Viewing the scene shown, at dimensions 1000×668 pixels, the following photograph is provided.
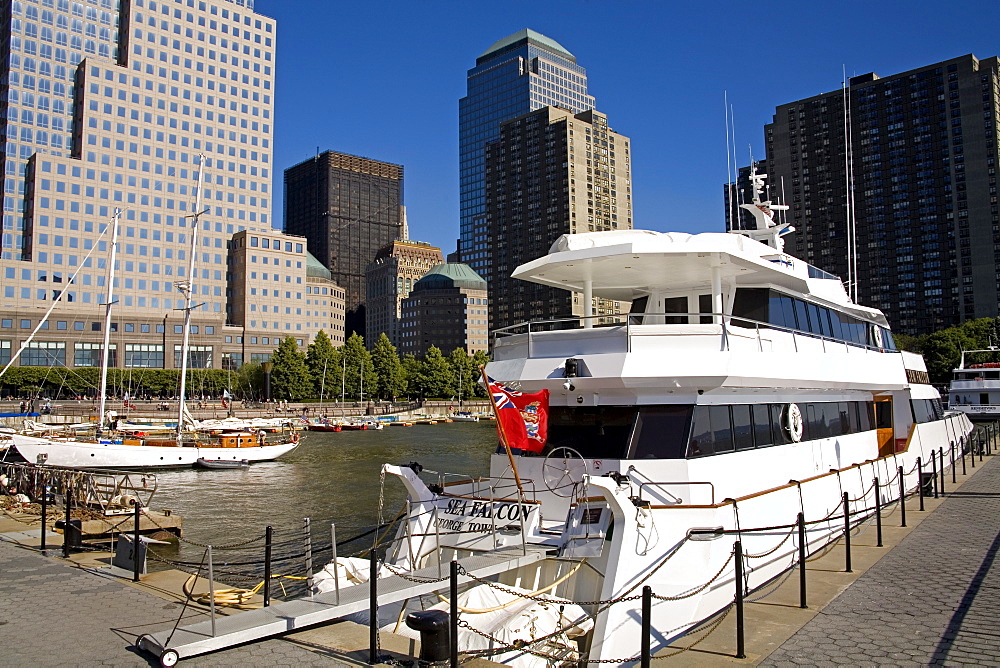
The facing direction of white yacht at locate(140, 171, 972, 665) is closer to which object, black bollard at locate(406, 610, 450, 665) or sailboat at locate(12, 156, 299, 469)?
the sailboat

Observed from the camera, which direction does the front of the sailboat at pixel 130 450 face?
facing to the left of the viewer

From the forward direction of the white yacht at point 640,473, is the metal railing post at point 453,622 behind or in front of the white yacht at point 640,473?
behind

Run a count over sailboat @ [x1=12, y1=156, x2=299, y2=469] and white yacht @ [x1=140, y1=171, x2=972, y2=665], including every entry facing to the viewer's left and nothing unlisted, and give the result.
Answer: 1

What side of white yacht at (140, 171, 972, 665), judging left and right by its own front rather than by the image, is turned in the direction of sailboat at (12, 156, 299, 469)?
left

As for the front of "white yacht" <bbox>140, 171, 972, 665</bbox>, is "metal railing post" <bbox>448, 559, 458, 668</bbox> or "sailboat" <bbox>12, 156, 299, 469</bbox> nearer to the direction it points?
the sailboat

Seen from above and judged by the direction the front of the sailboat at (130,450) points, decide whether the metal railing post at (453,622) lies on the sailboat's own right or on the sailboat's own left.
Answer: on the sailboat's own left

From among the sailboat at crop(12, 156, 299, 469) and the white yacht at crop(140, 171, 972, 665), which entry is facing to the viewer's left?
the sailboat

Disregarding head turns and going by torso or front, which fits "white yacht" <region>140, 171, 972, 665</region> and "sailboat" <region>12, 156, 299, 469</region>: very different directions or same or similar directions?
very different directions

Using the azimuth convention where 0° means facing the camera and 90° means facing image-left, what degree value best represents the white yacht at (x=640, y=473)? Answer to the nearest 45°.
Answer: approximately 225°
